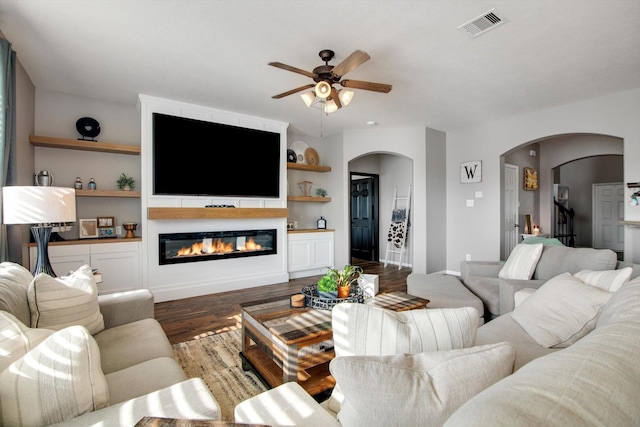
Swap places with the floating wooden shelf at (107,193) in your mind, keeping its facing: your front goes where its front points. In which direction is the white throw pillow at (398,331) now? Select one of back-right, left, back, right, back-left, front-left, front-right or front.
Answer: front

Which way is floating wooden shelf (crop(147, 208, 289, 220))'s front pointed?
toward the camera

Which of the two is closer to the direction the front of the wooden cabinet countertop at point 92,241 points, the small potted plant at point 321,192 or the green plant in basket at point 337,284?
the green plant in basket

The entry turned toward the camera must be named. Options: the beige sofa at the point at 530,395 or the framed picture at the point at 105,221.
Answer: the framed picture

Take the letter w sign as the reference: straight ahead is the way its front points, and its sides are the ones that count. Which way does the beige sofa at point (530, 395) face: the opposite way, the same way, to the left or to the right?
to the right

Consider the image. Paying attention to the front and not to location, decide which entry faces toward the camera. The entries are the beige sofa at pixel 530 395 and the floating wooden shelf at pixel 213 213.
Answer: the floating wooden shelf

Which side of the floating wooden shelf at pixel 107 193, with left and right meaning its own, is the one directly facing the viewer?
front

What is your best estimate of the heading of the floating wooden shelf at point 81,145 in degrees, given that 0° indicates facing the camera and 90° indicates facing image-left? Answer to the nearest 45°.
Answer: approximately 0°

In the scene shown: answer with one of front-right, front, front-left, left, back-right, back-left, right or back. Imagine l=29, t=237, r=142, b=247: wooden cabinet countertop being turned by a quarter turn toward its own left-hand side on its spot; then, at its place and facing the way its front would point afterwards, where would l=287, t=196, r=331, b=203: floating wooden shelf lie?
front

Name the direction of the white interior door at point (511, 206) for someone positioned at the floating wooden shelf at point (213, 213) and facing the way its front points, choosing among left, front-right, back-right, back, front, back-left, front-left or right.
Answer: left

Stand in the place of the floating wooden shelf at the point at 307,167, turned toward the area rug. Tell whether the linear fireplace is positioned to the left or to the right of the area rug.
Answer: right

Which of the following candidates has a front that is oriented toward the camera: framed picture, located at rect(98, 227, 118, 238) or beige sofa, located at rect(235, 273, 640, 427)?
the framed picture

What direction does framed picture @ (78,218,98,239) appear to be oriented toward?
toward the camera

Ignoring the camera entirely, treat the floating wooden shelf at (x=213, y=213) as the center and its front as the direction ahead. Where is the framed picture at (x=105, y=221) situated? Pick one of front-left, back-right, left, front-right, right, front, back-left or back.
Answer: right
